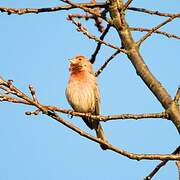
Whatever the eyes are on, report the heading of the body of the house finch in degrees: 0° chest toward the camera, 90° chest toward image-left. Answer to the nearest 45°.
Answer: approximately 45°
